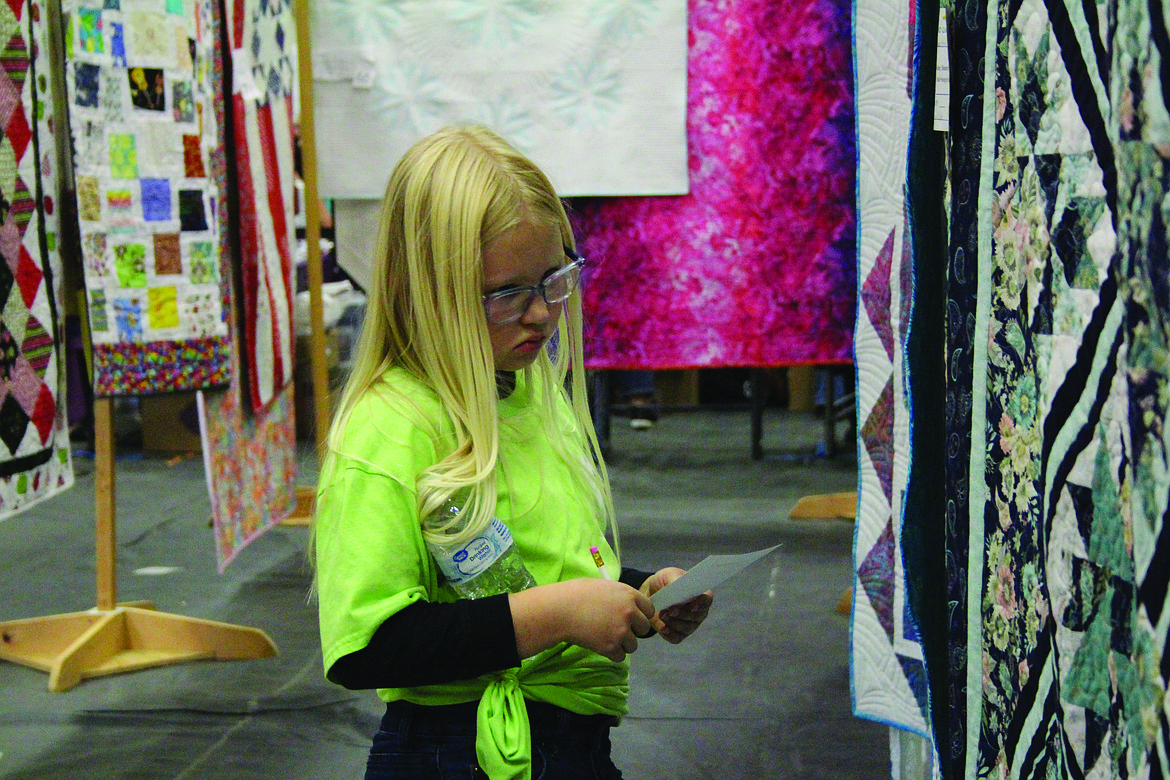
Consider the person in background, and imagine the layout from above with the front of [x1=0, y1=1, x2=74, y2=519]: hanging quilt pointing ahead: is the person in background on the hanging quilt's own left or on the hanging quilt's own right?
on the hanging quilt's own left

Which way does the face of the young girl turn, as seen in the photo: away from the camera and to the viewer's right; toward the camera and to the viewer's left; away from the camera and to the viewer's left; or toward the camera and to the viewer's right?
toward the camera and to the viewer's right

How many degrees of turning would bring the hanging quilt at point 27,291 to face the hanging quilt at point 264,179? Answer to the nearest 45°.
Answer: approximately 90° to its left

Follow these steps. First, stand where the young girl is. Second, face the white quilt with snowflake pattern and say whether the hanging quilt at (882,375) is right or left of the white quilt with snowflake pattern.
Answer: right

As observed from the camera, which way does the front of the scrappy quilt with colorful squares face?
facing the viewer

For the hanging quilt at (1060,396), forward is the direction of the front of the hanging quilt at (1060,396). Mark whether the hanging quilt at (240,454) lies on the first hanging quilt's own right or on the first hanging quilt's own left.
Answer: on the first hanging quilt's own right

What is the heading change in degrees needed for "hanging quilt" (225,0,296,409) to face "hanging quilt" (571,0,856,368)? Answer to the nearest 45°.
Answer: approximately 45° to its left

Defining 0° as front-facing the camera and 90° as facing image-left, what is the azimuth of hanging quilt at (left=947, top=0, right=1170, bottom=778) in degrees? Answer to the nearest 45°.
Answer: approximately 45°

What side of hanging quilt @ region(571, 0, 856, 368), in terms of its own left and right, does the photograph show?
front

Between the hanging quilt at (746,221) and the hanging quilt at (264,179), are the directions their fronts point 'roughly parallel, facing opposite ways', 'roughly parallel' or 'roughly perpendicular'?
roughly perpendicular

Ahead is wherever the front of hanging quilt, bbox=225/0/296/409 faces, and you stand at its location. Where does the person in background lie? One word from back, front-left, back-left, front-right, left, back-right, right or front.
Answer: left

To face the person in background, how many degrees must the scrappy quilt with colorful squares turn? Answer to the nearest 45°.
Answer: approximately 135° to its left

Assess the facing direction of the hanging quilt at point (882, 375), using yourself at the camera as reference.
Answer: facing the viewer and to the left of the viewer

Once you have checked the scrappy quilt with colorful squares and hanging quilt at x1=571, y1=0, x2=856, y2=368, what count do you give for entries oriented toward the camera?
2

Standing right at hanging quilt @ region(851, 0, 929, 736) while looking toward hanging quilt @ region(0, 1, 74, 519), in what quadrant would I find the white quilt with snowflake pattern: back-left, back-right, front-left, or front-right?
front-right

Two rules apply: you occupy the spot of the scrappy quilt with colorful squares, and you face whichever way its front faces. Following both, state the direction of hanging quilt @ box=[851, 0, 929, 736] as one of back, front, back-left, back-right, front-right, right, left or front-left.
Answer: front-left

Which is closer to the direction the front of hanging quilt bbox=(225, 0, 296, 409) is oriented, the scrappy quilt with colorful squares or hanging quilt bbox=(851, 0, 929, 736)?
the hanging quilt
